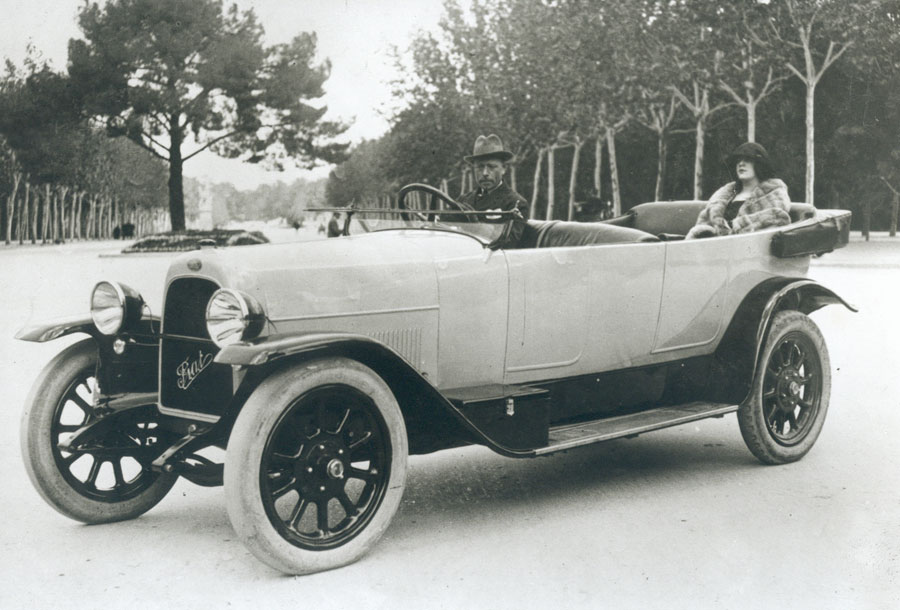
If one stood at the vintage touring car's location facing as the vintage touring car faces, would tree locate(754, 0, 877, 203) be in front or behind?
behind

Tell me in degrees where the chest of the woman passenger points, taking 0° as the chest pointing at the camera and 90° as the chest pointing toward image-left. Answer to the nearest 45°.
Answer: approximately 45°

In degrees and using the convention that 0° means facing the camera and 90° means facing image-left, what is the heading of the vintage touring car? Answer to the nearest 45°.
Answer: approximately 45°

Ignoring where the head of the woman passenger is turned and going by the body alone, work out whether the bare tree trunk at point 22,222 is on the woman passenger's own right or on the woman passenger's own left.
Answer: on the woman passenger's own right

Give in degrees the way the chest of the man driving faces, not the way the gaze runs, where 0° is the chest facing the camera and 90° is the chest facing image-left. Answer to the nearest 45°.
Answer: approximately 45°

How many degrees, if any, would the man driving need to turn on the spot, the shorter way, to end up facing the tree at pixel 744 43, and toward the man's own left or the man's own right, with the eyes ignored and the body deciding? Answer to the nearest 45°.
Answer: approximately 135° to the man's own right

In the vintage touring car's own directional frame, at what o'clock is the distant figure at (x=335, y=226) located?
The distant figure is roughly at 4 o'clock from the vintage touring car.

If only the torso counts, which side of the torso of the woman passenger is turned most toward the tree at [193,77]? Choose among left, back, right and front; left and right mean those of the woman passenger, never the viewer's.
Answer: right

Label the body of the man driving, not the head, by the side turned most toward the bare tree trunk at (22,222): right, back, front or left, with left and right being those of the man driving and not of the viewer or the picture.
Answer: right

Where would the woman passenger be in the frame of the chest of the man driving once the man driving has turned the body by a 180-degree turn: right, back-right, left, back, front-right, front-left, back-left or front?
front-right
